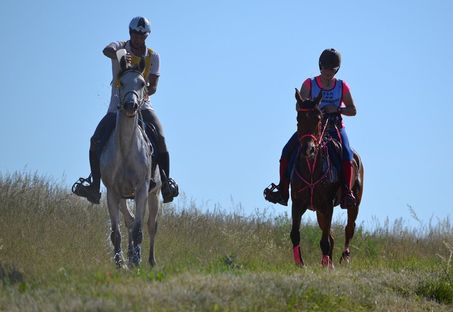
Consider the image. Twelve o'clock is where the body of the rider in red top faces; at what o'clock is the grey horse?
The grey horse is roughly at 2 o'clock from the rider in red top.

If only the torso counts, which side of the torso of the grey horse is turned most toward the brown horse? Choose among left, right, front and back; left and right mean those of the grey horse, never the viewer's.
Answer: left

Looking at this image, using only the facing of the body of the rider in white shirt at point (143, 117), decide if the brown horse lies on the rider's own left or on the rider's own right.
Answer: on the rider's own left

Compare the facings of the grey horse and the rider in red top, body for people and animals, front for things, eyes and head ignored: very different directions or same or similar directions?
same or similar directions

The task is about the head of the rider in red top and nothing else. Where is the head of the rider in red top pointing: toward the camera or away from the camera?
toward the camera

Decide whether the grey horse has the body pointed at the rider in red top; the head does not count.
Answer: no

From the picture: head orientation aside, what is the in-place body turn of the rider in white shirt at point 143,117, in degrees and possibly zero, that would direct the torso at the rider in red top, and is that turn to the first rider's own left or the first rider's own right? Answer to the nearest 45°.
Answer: approximately 90° to the first rider's own left

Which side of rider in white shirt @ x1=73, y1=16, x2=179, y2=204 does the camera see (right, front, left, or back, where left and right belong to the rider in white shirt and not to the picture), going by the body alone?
front

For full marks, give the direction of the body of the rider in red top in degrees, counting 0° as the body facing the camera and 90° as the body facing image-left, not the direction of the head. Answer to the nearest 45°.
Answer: approximately 0°

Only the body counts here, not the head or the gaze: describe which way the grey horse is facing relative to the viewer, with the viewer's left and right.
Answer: facing the viewer

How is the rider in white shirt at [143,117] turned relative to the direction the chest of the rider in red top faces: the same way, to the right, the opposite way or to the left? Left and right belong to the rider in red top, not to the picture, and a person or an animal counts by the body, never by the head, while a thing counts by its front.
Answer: the same way
